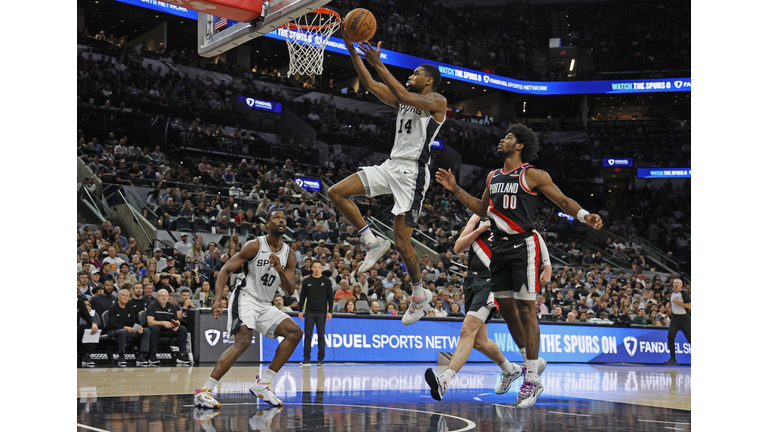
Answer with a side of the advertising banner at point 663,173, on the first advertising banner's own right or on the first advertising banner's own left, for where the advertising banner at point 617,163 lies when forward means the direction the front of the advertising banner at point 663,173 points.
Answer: on the first advertising banner's own right

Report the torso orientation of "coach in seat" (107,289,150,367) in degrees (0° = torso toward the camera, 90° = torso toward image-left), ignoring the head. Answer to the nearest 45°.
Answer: approximately 315°

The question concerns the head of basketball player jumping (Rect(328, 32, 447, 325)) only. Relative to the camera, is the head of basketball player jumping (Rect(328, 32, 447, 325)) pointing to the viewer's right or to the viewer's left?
to the viewer's left

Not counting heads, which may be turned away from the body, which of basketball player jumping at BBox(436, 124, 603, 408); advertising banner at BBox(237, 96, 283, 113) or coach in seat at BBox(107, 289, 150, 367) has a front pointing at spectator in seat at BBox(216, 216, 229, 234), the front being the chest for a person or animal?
the advertising banner

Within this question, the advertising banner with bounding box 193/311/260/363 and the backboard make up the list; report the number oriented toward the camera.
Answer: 1

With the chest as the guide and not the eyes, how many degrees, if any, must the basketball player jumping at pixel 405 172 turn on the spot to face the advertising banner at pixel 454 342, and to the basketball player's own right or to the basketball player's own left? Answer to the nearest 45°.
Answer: approximately 135° to the basketball player's own right

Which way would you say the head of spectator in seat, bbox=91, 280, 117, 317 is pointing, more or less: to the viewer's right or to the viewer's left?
to the viewer's right
